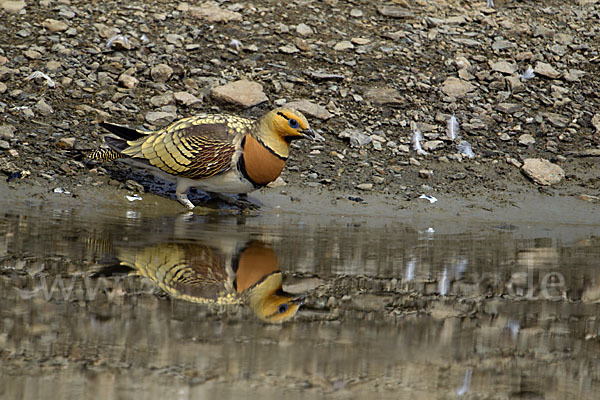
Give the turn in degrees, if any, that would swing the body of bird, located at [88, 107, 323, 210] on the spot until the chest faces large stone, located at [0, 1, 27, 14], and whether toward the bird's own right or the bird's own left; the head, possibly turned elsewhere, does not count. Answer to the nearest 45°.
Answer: approximately 135° to the bird's own left

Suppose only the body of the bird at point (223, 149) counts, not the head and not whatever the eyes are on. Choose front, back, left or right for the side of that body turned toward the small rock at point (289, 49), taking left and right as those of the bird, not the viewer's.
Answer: left

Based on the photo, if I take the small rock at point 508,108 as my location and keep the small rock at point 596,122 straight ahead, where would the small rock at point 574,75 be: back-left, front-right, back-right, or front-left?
front-left

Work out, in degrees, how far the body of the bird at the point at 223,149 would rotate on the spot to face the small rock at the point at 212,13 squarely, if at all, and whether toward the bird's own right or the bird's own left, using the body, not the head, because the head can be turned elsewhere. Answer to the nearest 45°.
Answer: approximately 90° to the bird's own left

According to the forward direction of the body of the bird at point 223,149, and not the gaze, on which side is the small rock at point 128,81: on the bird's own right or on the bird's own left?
on the bird's own left

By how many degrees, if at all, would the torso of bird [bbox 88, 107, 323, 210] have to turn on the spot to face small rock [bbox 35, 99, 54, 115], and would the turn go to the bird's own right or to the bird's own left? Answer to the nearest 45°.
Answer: approximately 135° to the bird's own left

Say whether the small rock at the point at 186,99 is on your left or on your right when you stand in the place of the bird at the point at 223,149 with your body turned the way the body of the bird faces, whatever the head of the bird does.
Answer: on your left

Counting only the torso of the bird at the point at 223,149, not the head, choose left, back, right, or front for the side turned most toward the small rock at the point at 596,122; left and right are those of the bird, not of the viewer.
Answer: front

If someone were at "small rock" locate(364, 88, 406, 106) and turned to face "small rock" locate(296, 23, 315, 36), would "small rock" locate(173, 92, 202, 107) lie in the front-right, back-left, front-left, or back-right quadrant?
front-left

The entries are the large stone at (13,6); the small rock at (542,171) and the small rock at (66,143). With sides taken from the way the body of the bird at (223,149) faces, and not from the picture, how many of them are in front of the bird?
1

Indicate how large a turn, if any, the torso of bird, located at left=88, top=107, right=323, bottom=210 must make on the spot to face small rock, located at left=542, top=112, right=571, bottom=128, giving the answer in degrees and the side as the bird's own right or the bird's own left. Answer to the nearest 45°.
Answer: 0° — it already faces it

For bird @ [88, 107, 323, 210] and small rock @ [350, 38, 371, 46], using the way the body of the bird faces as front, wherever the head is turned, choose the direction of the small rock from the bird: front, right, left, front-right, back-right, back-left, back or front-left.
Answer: front-left

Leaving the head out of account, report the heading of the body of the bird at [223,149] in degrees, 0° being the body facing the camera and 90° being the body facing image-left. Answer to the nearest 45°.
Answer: approximately 270°

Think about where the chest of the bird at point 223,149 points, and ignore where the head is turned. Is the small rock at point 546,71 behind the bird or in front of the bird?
in front

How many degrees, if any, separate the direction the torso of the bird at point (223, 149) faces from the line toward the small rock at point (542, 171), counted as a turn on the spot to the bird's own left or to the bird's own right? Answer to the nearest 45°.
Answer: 0° — it already faces it

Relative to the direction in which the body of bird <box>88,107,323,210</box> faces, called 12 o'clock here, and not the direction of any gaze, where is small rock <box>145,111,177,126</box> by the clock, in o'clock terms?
The small rock is roughly at 8 o'clock from the bird.

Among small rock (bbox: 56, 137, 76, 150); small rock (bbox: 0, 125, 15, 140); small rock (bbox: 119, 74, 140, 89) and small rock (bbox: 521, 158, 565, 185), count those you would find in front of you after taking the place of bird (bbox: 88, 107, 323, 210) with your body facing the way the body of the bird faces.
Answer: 1
